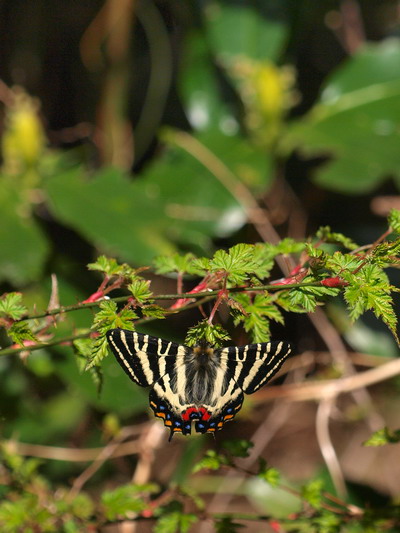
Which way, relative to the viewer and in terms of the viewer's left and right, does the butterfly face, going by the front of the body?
facing away from the viewer

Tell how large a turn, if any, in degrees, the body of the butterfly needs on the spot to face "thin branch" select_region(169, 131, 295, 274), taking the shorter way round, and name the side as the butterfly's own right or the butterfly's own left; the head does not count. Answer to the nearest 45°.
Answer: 0° — it already faces it

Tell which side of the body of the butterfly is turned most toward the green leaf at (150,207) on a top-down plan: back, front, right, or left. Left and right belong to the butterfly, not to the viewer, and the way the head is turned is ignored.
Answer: front
